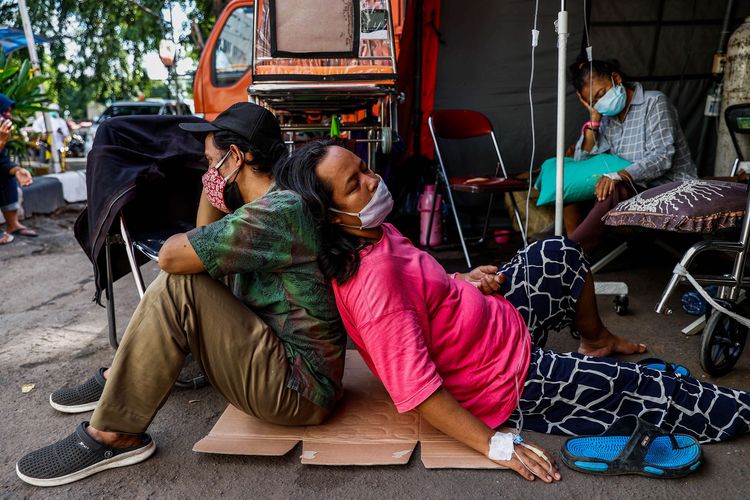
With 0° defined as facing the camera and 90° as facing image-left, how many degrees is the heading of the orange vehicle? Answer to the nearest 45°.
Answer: approximately 90°

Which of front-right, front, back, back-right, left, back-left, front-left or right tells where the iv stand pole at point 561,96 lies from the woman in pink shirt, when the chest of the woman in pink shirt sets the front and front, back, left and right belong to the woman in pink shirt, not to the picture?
left

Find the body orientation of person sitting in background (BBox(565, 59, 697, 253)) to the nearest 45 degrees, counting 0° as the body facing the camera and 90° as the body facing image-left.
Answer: approximately 45°

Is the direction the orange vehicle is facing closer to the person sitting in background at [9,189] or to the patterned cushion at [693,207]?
the person sitting in background

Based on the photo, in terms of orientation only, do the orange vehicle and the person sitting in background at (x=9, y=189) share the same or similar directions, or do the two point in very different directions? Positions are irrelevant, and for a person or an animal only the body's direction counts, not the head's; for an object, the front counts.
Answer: very different directions

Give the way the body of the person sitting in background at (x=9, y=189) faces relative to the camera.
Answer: to the viewer's right

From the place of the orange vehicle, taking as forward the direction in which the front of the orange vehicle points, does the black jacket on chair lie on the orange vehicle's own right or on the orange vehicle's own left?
on the orange vehicle's own left

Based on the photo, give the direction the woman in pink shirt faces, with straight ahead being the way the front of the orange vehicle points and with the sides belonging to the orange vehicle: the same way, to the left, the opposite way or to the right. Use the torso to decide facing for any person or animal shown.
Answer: the opposite way

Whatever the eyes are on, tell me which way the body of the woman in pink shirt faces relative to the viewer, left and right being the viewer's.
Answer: facing to the right of the viewer

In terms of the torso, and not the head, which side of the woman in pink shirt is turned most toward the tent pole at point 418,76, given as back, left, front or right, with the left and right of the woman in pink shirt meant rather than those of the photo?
left

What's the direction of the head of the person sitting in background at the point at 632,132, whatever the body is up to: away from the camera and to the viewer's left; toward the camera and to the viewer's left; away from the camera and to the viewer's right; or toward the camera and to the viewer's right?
toward the camera and to the viewer's left

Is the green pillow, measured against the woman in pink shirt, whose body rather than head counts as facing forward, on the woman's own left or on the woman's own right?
on the woman's own left

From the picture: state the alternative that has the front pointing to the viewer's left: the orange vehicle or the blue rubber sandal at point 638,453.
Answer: the orange vehicle

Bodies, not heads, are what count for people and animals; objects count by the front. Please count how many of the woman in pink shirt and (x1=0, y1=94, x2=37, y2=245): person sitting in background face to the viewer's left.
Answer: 0
